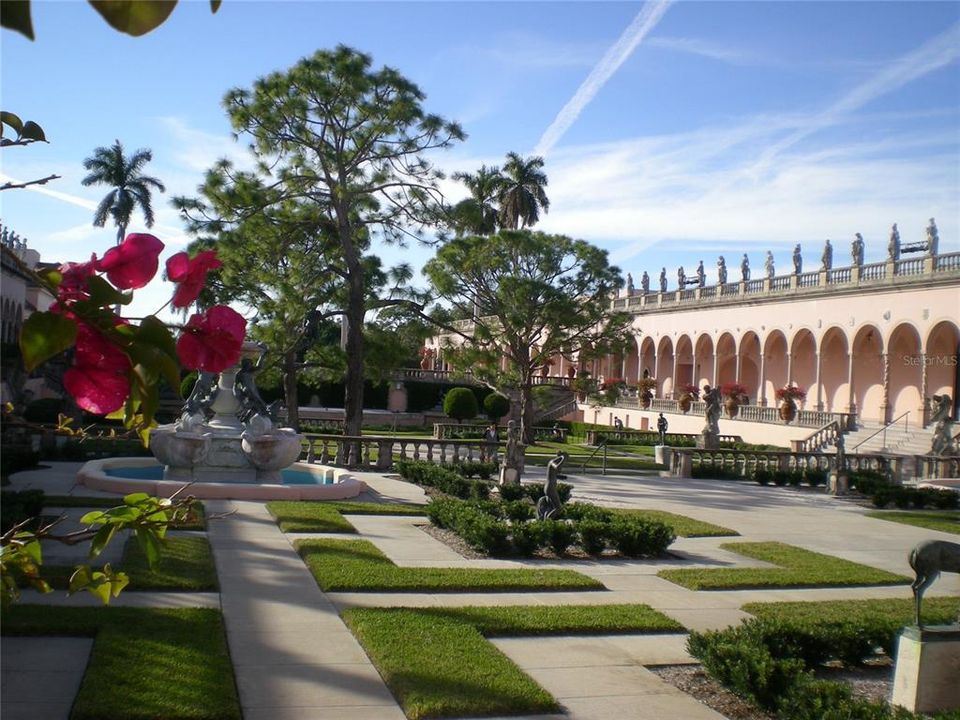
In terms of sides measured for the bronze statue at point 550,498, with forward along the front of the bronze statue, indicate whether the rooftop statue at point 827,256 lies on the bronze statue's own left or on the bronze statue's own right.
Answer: on the bronze statue's own left

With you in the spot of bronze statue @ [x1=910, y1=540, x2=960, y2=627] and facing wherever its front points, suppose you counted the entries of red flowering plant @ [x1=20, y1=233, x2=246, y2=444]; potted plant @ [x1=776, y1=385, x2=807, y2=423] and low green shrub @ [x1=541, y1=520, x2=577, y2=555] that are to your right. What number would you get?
1

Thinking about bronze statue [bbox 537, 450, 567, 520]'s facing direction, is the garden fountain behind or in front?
behind

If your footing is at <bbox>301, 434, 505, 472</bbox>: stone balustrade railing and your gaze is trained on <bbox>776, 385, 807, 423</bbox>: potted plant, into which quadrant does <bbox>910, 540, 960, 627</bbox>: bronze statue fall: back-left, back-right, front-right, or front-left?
back-right
